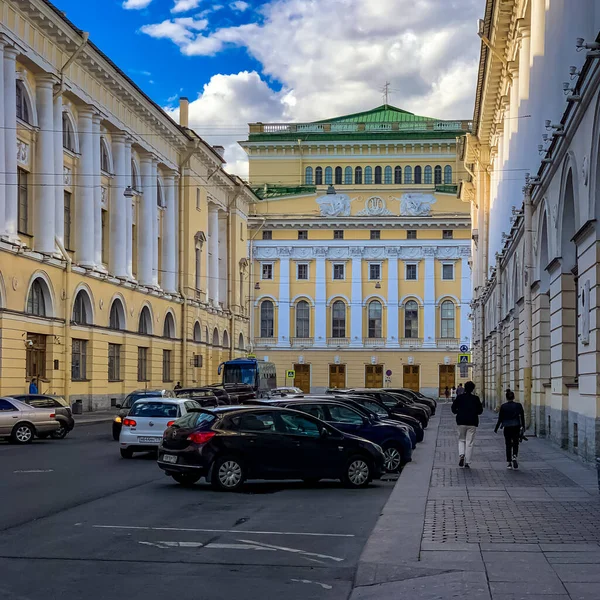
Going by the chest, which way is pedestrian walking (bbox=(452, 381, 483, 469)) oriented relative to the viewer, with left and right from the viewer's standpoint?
facing away from the viewer

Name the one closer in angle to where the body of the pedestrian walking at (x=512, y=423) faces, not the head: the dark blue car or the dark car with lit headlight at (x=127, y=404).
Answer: the dark car with lit headlight

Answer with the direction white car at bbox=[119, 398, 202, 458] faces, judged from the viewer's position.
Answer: facing away from the viewer and to the right of the viewer

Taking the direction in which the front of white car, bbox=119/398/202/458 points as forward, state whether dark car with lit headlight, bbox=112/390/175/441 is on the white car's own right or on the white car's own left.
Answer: on the white car's own left

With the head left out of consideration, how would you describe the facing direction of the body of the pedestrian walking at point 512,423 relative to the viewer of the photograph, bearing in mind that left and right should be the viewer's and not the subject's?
facing away from the viewer

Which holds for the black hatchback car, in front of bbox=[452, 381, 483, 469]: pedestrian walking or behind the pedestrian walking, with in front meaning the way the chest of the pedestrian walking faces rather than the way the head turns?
behind

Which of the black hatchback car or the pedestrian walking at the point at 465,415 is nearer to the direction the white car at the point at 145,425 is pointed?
the pedestrian walking

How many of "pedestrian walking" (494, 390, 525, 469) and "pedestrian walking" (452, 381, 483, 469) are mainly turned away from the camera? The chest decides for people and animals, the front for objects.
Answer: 2

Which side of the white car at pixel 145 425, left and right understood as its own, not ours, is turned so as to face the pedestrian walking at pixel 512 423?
right

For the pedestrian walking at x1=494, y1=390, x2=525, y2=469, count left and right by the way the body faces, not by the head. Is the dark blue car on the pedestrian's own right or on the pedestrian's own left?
on the pedestrian's own left

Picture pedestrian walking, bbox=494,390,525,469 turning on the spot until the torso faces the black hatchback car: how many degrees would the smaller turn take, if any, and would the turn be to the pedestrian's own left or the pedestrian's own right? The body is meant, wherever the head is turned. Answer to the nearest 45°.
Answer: approximately 135° to the pedestrian's own left
